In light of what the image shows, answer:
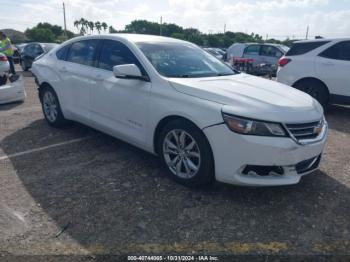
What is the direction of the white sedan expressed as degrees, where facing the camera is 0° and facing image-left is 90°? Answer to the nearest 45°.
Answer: approximately 315°

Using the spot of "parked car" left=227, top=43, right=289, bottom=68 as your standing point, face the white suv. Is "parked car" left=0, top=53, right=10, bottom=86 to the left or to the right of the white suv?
right

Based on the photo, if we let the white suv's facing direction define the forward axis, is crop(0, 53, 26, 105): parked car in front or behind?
behind

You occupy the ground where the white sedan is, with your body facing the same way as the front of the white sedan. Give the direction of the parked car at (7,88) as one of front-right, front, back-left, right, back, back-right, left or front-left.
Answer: back

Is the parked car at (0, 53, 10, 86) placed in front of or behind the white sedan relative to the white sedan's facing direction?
behind

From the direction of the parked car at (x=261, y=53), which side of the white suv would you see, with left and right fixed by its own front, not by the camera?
left

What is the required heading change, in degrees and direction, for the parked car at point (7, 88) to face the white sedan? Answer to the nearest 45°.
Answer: approximately 90° to its right
